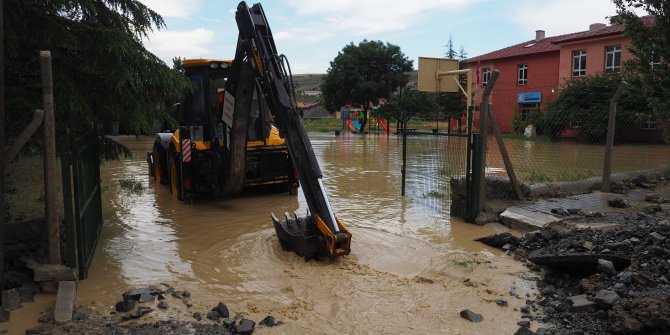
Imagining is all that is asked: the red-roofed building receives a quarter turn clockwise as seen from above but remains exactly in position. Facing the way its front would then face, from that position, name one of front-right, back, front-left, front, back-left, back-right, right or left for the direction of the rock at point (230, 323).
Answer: back-left

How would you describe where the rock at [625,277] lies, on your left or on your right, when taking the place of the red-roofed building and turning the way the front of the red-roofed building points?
on your left

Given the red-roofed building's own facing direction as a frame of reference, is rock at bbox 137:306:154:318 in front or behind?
in front

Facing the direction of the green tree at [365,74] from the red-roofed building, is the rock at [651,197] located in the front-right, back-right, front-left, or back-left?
back-left

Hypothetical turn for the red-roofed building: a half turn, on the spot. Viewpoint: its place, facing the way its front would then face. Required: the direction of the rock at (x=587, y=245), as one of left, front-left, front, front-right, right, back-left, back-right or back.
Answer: back-right

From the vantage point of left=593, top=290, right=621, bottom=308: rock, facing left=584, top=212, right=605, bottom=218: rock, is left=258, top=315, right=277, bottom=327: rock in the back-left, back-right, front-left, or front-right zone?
back-left

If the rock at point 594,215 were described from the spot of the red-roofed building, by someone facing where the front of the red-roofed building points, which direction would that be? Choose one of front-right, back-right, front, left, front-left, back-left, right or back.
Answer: front-left

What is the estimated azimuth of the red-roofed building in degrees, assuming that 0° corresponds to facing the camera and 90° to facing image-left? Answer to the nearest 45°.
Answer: approximately 45°

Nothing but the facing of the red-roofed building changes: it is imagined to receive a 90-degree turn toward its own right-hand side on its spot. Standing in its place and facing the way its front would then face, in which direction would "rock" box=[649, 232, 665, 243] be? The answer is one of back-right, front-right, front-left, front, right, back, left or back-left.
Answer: back-left

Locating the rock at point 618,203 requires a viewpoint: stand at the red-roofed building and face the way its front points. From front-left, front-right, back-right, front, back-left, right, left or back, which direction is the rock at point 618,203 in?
front-left

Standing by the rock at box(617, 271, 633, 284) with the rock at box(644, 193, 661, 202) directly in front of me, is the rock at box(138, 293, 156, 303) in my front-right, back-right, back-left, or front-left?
back-left

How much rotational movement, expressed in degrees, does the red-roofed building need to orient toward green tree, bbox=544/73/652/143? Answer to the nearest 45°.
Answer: approximately 45° to its left
